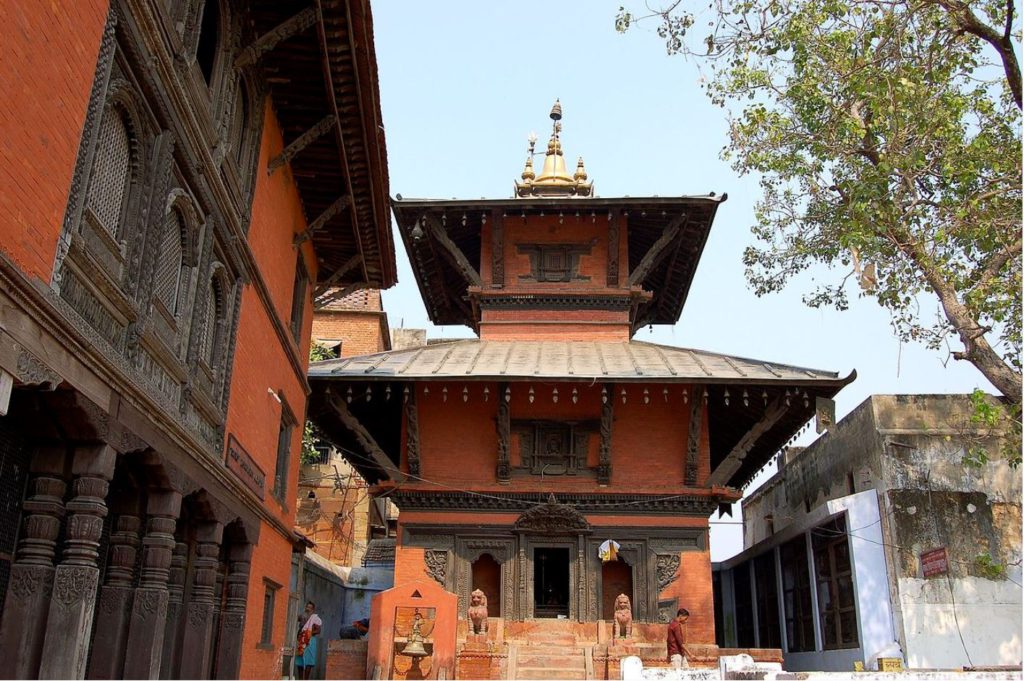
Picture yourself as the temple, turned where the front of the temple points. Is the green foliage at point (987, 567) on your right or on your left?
on your left

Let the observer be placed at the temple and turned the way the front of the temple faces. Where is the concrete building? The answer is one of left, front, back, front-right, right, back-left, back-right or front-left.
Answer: left

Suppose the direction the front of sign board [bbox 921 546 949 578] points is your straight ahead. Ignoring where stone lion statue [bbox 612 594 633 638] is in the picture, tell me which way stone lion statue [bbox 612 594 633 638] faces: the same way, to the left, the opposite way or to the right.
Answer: the same way

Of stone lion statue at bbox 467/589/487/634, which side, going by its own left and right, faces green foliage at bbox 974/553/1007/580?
left

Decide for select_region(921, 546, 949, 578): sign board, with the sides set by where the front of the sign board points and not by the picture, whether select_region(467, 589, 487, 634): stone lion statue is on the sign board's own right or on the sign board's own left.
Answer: on the sign board's own right

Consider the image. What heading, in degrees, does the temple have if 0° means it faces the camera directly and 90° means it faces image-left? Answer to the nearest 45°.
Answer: approximately 0°

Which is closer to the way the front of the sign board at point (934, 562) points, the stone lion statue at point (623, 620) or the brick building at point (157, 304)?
the brick building

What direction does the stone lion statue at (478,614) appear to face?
toward the camera

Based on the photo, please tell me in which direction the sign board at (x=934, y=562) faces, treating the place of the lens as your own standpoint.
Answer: facing the viewer

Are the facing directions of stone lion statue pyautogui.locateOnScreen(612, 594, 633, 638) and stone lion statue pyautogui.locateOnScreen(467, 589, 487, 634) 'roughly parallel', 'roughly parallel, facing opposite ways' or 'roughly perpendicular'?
roughly parallel

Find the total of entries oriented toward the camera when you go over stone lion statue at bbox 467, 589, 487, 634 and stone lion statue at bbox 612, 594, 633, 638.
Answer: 2

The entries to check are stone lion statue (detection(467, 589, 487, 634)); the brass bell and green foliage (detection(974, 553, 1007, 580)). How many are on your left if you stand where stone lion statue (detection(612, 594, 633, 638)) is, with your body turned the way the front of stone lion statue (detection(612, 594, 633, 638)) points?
1

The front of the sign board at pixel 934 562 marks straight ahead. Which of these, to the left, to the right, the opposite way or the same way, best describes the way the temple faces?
the same way

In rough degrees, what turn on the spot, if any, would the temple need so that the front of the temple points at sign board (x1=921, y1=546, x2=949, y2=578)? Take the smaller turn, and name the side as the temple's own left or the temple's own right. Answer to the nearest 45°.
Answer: approximately 90° to the temple's own left

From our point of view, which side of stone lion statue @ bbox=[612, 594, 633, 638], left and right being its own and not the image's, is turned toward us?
front
